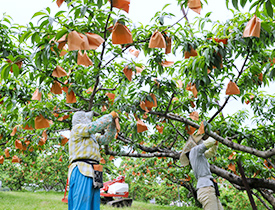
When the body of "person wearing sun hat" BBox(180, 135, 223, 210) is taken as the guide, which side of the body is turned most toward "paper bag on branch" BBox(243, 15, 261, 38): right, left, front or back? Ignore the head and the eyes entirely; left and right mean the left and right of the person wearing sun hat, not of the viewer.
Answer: right

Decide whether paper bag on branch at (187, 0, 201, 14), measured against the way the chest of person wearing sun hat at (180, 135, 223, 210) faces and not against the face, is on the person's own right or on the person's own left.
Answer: on the person's own right
